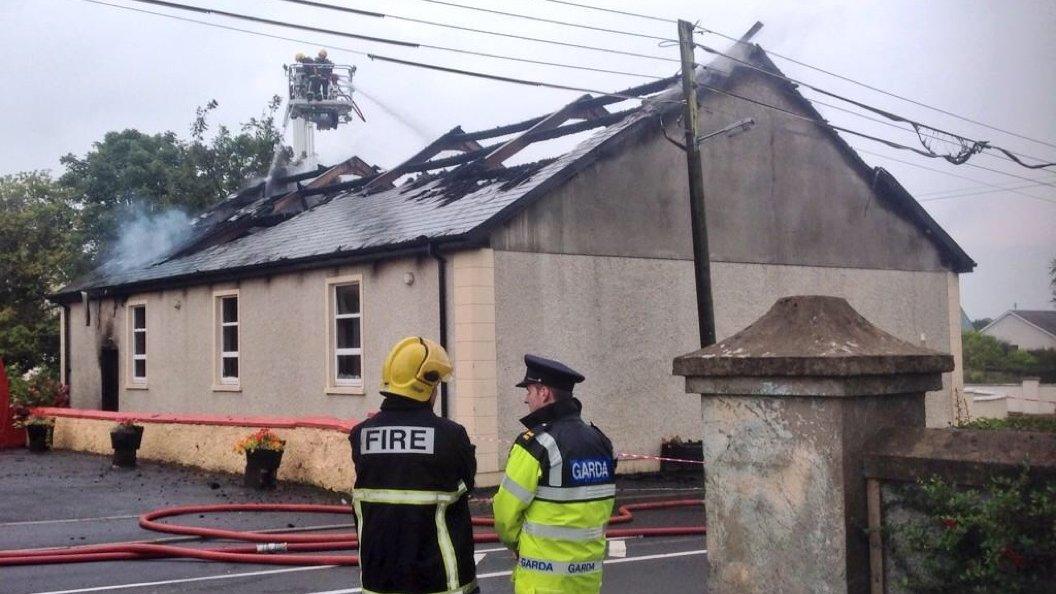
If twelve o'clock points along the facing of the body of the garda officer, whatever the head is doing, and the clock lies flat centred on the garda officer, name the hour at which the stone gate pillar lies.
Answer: The stone gate pillar is roughly at 4 o'clock from the garda officer.

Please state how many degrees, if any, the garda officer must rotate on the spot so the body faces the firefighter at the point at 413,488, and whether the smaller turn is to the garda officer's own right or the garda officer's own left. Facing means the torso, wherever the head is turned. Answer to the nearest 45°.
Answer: approximately 45° to the garda officer's own left

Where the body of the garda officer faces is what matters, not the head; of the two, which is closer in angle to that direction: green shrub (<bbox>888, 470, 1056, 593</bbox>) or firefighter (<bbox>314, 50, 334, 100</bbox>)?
the firefighter

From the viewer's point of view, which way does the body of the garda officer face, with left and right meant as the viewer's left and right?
facing away from the viewer and to the left of the viewer

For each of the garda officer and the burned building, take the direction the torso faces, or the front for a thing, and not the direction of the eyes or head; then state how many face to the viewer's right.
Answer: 0

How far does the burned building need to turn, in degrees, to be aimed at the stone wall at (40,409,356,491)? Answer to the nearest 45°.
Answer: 0° — it already faces it

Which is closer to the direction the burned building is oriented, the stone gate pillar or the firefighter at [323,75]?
the stone gate pillar

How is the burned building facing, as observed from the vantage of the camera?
facing the viewer and to the left of the viewer

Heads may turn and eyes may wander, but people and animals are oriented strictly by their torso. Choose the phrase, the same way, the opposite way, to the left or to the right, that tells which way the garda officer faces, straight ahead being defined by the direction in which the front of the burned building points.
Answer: to the right

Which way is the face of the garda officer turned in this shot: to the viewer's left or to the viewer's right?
to the viewer's left

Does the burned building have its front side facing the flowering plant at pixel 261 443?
yes

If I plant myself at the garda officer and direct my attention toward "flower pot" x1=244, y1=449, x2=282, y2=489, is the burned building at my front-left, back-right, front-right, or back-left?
front-right

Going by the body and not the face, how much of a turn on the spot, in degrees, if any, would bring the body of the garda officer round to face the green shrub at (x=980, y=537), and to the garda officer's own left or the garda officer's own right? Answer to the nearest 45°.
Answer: approximately 135° to the garda officer's own right
